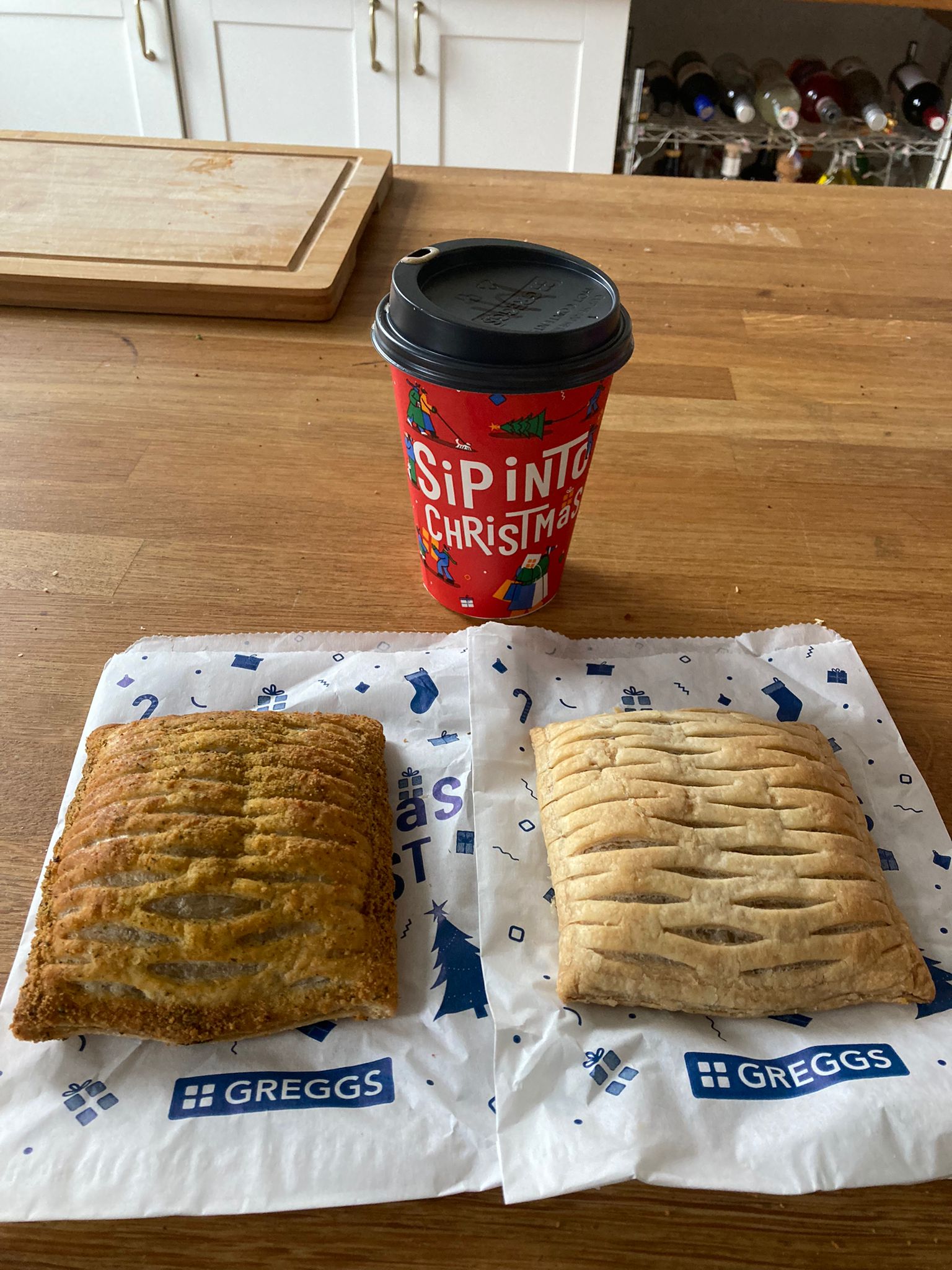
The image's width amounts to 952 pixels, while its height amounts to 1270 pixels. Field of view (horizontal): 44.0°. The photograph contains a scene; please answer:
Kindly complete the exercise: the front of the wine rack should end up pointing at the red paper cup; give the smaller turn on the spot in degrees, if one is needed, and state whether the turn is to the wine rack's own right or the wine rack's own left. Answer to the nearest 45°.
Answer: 0° — it already faces it

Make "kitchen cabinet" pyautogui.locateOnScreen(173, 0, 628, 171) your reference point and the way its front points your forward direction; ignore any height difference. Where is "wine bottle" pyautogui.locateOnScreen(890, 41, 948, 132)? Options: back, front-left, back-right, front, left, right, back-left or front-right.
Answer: left

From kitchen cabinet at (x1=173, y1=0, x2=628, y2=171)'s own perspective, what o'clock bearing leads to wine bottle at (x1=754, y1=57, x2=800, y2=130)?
The wine bottle is roughly at 9 o'clock from the kitchen cabinet.

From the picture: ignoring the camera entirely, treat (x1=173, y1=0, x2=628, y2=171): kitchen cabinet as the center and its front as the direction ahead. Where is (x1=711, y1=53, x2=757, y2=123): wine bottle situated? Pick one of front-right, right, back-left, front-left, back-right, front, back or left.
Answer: left

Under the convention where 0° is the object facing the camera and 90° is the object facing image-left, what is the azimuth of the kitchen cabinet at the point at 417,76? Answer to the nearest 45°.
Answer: approximately 0°

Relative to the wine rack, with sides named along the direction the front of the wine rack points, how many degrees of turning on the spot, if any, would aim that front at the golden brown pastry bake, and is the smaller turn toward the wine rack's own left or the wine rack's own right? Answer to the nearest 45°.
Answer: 0° — it already faces it

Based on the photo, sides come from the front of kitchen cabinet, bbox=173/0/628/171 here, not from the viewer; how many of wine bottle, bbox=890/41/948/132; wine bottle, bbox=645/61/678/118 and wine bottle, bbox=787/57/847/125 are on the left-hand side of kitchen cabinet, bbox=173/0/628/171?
3

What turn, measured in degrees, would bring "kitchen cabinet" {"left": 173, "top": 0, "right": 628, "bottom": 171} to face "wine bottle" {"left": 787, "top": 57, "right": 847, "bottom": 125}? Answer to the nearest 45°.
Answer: approximately 90° to its left

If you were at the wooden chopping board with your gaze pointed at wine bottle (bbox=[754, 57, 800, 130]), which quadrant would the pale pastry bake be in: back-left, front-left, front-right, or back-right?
back-right

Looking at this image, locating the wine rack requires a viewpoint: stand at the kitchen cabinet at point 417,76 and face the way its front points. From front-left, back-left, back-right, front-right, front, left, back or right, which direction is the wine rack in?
left

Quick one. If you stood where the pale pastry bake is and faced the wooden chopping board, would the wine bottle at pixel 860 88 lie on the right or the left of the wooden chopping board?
right

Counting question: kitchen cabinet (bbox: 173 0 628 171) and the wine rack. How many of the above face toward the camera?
2
